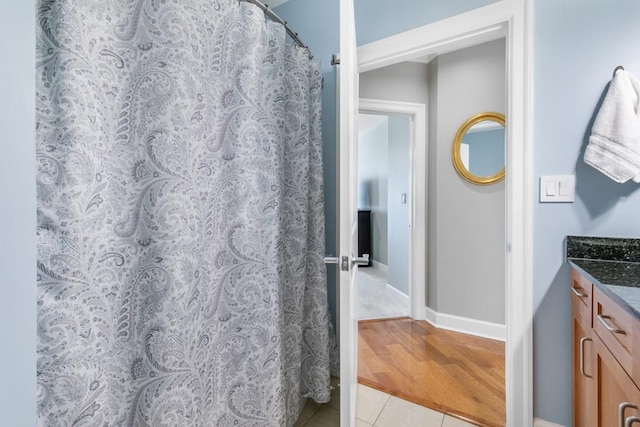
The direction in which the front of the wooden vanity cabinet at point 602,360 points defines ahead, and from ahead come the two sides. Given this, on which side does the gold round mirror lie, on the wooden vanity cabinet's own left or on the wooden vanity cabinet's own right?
on the wooden vanity cabinet's own right

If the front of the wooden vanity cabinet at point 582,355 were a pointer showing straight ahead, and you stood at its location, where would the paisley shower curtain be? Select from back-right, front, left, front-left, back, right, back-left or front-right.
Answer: front-left

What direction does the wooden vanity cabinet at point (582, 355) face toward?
to the viewer's left

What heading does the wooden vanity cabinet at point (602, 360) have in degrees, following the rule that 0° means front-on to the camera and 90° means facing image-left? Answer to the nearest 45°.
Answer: approximately 90°
